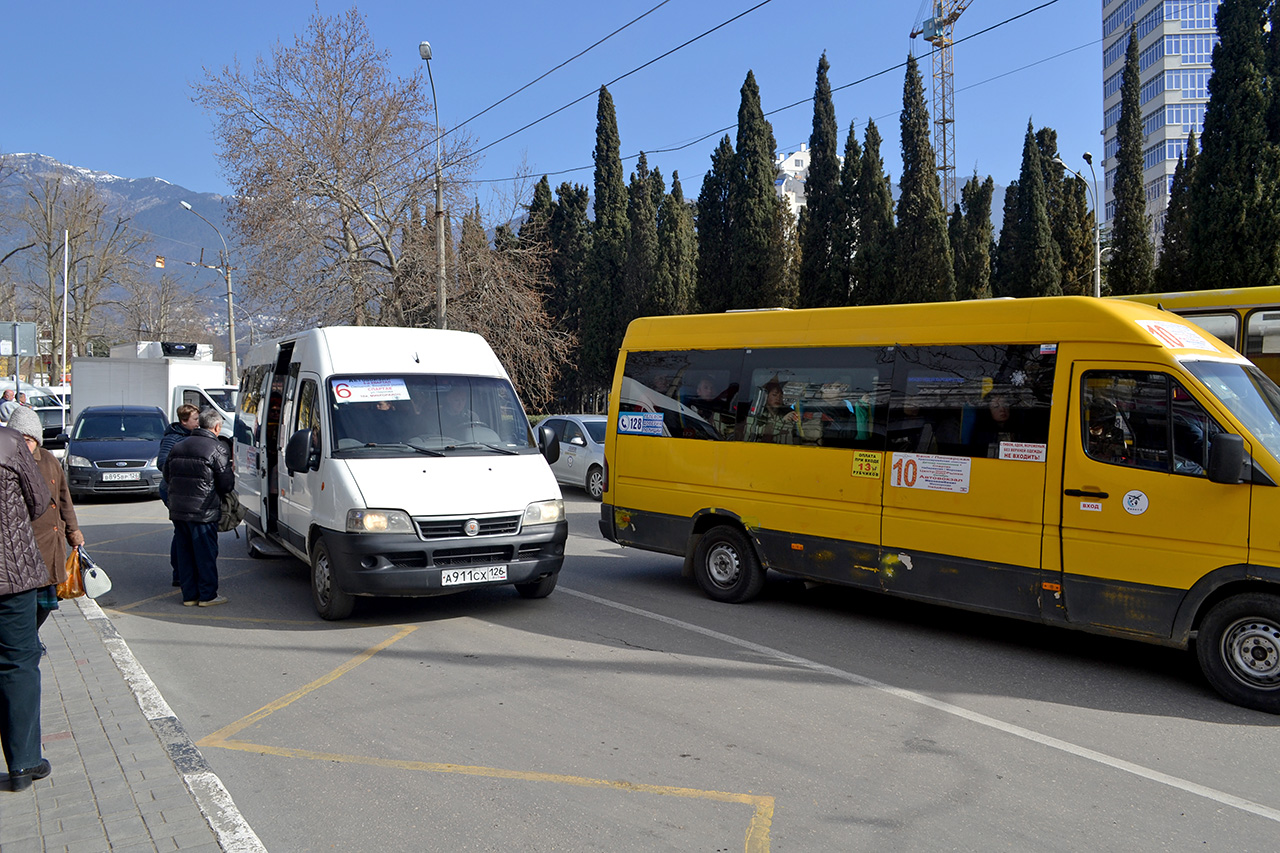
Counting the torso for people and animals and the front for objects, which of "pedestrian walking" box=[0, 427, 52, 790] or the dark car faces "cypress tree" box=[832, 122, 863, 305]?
the pedestrian walking

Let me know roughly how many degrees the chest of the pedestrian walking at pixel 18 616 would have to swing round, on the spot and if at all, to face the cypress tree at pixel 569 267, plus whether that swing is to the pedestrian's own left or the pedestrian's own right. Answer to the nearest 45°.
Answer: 0° — they already face it

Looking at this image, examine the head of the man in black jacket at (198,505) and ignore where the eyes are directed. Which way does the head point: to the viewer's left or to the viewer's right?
to the viewer's right

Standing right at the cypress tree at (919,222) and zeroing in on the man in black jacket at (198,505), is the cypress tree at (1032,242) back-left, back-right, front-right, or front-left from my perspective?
back-left

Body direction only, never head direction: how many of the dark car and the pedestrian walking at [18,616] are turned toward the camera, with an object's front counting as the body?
1

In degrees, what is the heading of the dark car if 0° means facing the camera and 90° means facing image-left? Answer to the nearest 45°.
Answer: approximately 0°

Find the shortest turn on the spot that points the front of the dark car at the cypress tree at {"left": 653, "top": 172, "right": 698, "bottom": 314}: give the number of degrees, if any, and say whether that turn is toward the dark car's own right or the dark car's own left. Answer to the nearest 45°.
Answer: approximately 135° to the dark car's own left

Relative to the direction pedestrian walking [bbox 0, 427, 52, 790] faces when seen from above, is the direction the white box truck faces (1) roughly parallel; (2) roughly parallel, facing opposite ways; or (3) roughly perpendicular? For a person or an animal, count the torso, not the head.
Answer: roughly perpendicular

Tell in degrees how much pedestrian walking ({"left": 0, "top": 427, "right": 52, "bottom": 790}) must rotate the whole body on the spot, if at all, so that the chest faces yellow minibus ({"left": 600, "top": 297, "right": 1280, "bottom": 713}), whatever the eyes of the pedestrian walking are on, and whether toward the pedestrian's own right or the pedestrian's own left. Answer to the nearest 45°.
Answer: approximately 45° to the pedestrian's own right

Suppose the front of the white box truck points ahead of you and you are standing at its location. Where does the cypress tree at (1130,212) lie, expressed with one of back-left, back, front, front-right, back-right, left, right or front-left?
front-left

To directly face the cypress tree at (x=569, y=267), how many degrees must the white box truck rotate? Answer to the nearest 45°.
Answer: approximately 90° to its left

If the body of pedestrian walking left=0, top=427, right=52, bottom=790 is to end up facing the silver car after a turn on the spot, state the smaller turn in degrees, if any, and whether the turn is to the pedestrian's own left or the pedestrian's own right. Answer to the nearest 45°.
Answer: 0° — they already face it
